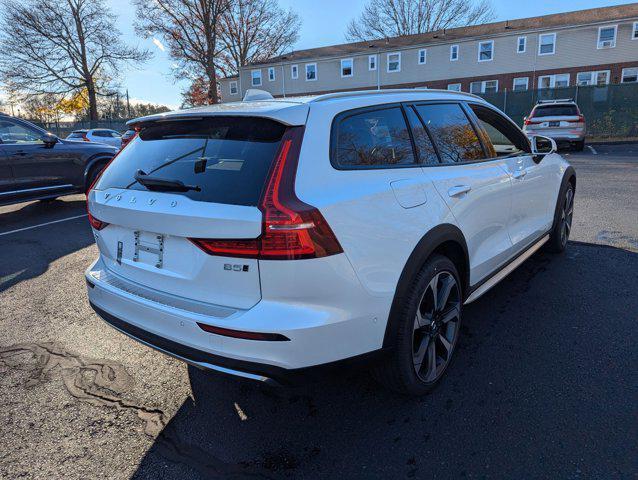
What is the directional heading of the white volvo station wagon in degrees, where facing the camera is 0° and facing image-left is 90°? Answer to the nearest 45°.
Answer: approximately 225°

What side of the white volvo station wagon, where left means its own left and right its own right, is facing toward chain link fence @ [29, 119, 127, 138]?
left

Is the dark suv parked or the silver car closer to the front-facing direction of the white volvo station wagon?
the silver car

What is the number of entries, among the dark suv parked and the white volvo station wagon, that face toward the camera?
0

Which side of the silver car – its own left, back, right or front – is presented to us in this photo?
back

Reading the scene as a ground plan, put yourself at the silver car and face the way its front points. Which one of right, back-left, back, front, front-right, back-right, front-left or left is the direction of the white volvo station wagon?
back

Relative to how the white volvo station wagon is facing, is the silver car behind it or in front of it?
in front

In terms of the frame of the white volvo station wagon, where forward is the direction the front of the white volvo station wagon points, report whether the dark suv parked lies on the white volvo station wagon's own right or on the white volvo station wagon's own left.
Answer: on the white volvo station wagon's own left

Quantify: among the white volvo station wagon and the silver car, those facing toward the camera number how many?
0
